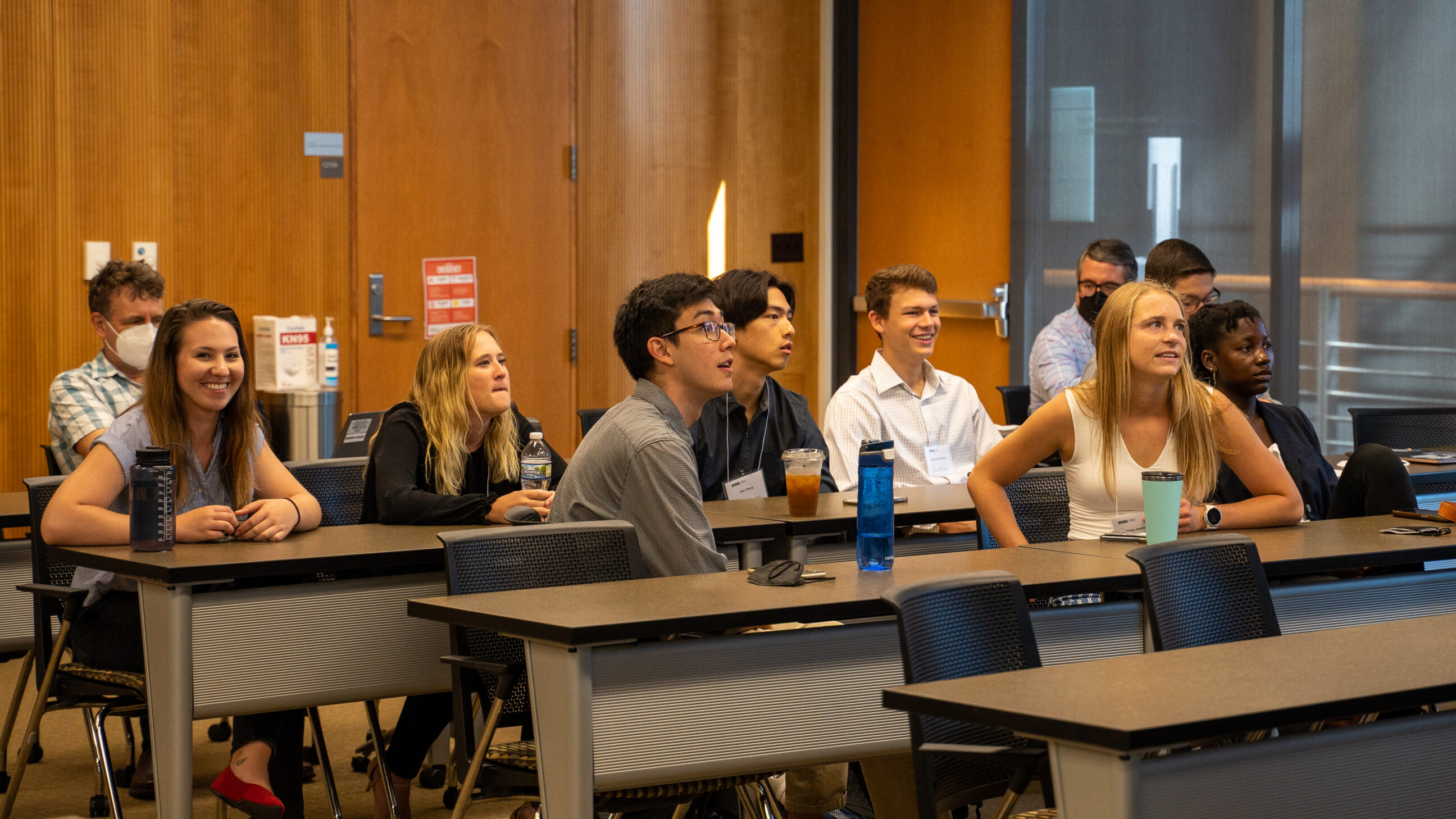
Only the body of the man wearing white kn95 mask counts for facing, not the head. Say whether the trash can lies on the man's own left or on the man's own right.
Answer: on the man's own left

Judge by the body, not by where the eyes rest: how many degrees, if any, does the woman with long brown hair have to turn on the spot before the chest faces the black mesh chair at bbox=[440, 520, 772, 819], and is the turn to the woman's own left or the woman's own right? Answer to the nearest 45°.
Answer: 0° — they already face it

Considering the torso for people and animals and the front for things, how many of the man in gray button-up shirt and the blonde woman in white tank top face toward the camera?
1

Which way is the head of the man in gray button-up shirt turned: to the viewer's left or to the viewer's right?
to the viewer's right

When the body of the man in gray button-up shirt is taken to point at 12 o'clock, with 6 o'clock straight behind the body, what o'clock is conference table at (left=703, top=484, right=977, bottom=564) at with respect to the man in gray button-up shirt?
The conference table is roughly at 10 o'clock from the man in gray button-up shirt.

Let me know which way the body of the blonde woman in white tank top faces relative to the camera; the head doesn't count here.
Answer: toward the camera

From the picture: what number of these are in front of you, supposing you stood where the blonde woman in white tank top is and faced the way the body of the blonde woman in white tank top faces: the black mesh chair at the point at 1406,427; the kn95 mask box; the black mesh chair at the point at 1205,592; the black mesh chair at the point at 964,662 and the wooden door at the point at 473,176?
2

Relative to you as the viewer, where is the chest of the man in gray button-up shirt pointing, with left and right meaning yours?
facing to the right of the viewer

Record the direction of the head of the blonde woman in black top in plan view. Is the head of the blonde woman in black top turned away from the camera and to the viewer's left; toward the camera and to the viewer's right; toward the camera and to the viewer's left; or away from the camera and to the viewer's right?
toward the camera and to the viewer's right
